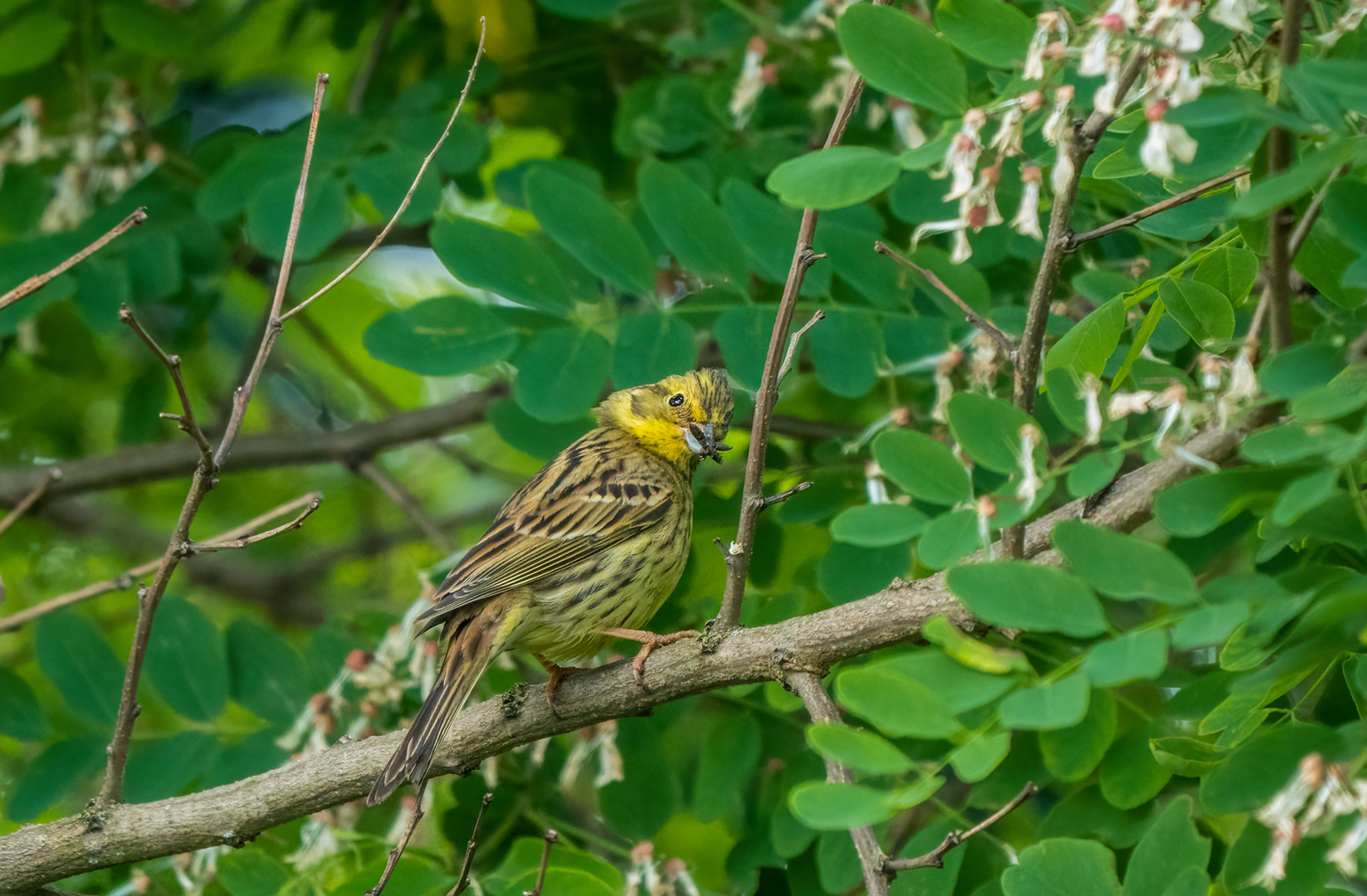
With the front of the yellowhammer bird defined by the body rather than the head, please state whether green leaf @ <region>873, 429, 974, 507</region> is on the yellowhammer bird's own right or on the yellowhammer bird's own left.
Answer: on the yellowhammer bird's own right

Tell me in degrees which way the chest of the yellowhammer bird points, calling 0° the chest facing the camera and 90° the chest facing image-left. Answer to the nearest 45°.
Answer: approximately 270°

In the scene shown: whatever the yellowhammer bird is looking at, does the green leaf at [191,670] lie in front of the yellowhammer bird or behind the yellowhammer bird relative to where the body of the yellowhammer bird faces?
behind

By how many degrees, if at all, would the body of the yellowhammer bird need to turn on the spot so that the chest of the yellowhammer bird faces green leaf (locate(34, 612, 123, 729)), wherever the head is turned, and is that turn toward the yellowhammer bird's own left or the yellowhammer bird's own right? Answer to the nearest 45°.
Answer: approximately 180°
